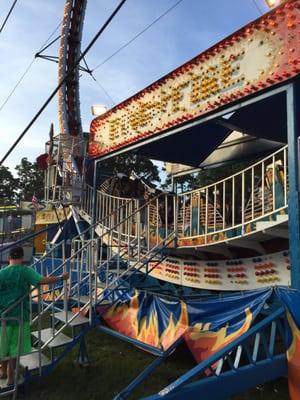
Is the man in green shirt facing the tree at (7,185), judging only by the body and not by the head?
yes

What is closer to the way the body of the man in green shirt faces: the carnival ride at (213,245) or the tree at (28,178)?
the tree

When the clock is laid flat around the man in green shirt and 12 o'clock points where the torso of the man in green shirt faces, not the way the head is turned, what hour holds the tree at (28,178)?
The tree is roughly at 12 o'clock from the man in green shirt.

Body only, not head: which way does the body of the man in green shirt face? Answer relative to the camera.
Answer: away from the camera
